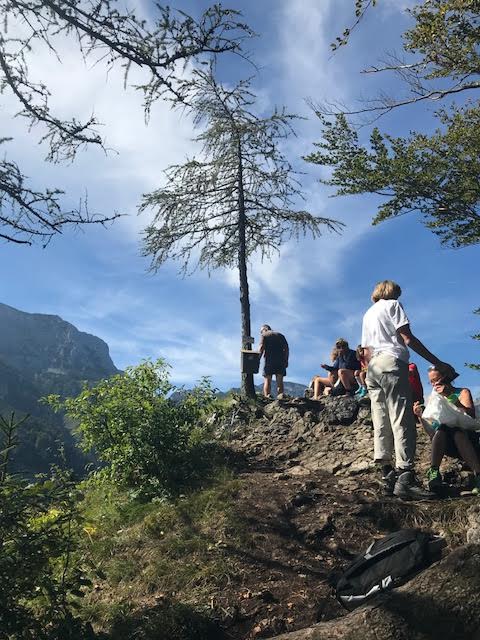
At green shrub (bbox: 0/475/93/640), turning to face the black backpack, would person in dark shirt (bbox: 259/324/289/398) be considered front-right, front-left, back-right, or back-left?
front-left

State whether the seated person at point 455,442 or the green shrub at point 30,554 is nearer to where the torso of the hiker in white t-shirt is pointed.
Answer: the seated person

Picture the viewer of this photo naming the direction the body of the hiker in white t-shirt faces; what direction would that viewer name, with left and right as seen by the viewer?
facing away from the viewer and to the right of the viewer

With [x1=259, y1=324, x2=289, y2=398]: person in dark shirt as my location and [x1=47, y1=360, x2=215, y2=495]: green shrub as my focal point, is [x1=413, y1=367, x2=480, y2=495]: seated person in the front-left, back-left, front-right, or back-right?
front-left

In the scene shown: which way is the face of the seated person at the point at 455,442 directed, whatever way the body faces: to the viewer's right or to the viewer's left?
to the viewer's left

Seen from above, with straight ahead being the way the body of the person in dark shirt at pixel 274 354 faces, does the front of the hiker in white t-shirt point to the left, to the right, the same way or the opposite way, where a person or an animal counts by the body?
to the right

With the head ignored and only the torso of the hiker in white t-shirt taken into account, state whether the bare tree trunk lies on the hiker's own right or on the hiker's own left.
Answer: on the hiker's own left

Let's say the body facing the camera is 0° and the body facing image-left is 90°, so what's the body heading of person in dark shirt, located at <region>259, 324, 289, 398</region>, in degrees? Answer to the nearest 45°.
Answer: approximately 135°

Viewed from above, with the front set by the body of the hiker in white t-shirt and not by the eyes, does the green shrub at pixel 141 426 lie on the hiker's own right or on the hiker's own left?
on the hiker's own left

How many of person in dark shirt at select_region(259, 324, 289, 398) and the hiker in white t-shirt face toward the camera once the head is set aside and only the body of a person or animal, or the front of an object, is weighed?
0

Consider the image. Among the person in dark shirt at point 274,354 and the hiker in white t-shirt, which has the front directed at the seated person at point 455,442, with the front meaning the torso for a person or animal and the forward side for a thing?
the hiker in white t-shirt
